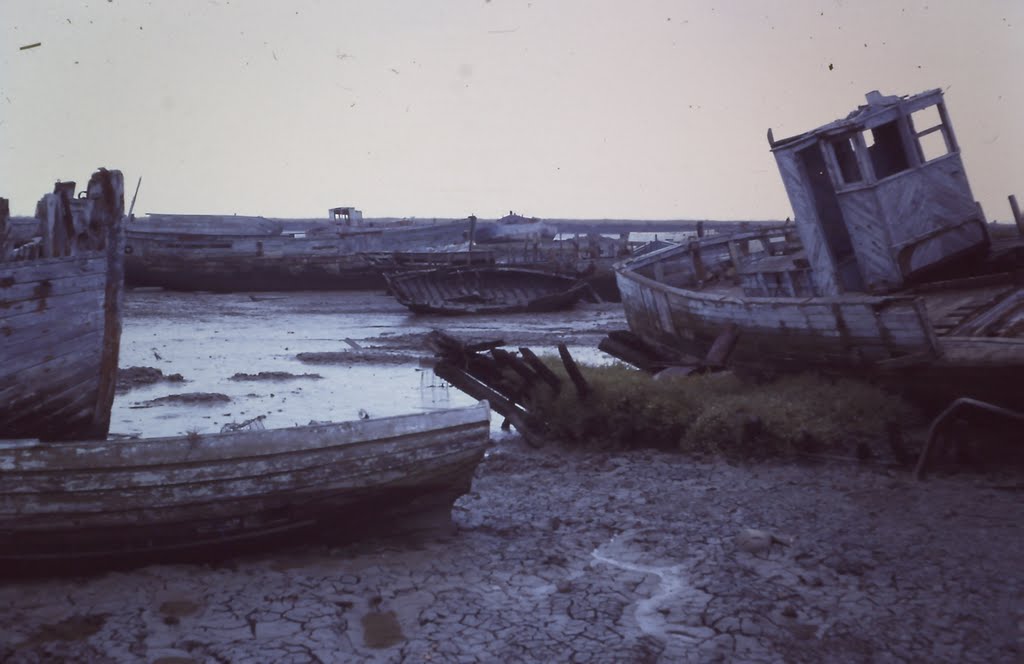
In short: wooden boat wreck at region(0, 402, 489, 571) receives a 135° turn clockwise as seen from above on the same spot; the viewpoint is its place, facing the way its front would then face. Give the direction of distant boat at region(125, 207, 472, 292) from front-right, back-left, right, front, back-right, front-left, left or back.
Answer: back-right

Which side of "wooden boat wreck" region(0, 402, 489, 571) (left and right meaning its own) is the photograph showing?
right

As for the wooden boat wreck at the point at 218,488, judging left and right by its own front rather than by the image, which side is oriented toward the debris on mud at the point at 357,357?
left
